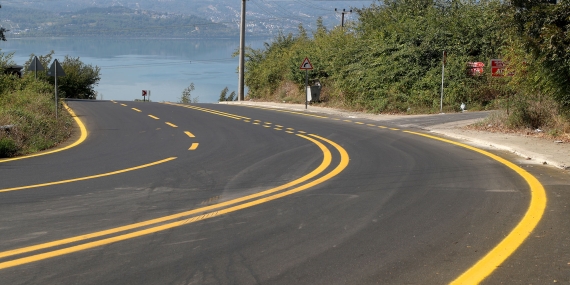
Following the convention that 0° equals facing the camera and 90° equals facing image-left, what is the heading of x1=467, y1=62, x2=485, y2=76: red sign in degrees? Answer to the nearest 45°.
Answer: approximately 0°

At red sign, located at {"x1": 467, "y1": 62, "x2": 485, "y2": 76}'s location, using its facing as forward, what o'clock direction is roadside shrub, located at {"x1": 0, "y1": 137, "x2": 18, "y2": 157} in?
The roadside shrub is roughly at 1 o'clock from the red sign.

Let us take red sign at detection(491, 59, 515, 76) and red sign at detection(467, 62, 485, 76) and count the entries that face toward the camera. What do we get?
2

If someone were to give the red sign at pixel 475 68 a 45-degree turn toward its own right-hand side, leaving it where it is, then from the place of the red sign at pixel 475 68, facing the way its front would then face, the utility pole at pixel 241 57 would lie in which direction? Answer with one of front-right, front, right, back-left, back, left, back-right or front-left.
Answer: right

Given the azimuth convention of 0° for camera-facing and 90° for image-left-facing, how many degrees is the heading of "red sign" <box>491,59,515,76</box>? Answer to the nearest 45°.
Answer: approximately 0°

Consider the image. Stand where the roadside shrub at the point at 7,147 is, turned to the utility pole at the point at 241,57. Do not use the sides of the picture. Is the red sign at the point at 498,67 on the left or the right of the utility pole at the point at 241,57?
right
